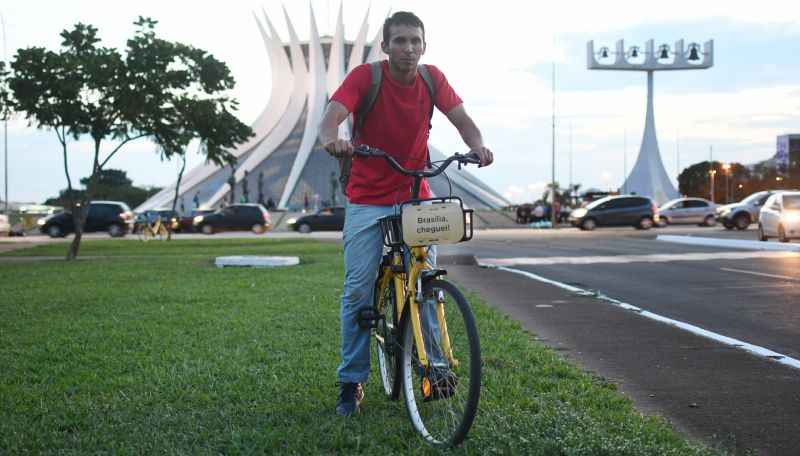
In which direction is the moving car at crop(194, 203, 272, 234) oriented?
to the viewer's left

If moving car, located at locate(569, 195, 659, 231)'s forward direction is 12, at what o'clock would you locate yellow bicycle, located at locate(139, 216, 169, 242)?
The yellow bicycle is roughly at 11 o'clock from the moving car.

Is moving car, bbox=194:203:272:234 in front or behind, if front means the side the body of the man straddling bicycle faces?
behind

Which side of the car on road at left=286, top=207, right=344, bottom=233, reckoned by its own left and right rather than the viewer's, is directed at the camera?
left

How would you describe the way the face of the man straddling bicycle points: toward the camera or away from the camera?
toward the camera

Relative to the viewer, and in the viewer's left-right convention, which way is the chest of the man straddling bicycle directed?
facing the viewer

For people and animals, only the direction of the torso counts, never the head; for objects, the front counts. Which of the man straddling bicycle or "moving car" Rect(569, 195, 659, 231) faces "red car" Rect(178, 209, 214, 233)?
"moving car" Rect(569, 195, 659, 231)

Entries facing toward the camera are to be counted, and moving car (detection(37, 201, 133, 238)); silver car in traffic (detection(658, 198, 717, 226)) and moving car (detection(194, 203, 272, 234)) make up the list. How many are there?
0

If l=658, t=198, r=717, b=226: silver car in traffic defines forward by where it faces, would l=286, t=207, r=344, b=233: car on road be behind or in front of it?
in front

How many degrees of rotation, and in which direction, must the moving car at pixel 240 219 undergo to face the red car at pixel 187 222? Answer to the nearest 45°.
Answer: approximately 45° to its right

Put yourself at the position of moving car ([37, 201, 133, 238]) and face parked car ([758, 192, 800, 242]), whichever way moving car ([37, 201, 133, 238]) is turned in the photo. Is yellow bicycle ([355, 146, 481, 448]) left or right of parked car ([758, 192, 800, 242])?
right

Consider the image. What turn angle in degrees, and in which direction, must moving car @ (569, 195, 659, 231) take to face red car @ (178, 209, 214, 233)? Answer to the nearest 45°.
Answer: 0° — it already faces it

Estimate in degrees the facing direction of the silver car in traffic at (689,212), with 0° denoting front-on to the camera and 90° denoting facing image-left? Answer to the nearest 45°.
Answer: approximately 90°
